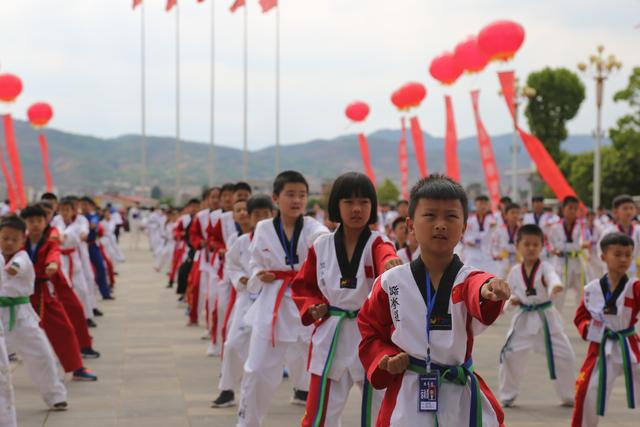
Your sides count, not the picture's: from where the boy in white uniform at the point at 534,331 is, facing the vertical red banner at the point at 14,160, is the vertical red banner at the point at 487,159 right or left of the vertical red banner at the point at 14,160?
right

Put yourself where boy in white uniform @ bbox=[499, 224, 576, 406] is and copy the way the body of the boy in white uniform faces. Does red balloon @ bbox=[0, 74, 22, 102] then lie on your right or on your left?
on your right

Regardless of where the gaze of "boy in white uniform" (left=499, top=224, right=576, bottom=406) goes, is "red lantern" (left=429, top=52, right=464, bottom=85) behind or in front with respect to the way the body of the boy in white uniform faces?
behind

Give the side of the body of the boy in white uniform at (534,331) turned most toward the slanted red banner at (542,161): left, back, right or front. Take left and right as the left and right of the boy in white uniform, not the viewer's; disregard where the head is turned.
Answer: back

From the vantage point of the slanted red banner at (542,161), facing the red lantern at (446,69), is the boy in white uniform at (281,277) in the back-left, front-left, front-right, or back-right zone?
back-left

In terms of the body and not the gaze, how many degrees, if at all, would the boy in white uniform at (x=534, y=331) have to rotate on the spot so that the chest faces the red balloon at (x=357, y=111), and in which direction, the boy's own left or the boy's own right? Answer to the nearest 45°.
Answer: approximately 180°

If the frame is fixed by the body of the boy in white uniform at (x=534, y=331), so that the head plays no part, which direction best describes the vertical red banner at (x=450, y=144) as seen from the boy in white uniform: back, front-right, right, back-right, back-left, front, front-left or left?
back

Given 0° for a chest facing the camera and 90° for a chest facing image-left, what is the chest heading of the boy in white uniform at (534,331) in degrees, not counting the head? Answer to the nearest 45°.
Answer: approximately 0°

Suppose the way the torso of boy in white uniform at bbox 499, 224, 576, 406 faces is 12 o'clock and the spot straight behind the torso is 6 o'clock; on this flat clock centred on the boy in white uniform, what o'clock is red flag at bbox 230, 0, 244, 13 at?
The red flag is roughly at 5 o'clock from the boy in white uniform.

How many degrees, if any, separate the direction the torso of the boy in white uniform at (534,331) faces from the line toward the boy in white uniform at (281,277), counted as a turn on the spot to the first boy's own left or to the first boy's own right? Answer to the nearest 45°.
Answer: approximately 45° to the first boy's own right

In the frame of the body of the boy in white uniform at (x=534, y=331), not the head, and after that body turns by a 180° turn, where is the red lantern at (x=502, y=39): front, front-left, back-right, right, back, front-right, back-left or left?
front

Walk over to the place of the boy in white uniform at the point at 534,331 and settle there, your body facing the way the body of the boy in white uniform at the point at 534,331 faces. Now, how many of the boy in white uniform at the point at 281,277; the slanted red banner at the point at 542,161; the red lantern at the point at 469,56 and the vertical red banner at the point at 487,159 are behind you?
3

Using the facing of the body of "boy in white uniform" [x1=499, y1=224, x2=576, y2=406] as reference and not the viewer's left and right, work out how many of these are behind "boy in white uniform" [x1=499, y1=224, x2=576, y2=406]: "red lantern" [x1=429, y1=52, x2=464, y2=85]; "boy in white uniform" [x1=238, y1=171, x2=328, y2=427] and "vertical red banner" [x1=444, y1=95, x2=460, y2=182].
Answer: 2
